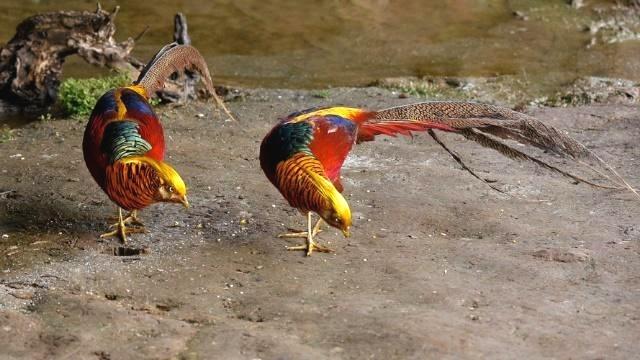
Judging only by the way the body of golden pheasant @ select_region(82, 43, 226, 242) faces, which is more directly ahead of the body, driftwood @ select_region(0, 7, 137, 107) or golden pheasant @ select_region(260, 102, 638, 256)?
the golden pheasant

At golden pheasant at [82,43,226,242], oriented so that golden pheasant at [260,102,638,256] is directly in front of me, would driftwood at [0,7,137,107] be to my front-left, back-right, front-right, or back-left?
back-left

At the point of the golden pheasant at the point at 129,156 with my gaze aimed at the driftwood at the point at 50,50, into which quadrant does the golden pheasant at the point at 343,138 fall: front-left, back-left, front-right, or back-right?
back-right

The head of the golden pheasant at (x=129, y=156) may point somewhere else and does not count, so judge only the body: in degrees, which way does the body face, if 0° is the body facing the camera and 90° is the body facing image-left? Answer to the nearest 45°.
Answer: approximately 0°

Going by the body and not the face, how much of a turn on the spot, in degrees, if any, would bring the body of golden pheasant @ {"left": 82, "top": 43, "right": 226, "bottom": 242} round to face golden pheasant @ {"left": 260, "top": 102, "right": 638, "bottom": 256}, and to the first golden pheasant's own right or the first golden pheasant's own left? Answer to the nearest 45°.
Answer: approximately 90° to the first golden pheasant's own left

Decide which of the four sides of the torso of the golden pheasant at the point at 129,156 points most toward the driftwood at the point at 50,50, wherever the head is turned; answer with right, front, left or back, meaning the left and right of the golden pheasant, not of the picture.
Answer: back
